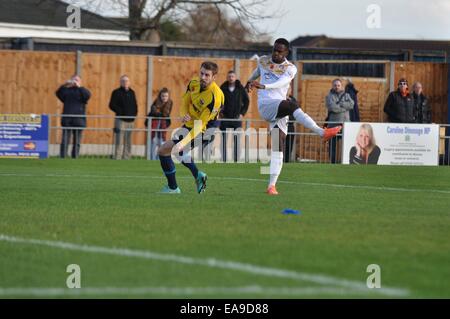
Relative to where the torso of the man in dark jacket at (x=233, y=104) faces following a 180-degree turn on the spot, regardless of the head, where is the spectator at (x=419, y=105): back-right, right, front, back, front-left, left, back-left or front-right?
right

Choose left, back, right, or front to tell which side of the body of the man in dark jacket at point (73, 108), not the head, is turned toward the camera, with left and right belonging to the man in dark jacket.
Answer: front

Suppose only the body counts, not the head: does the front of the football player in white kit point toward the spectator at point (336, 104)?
no

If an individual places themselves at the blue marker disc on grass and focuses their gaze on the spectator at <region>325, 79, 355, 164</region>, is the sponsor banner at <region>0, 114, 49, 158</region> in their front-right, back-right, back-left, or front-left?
front-left

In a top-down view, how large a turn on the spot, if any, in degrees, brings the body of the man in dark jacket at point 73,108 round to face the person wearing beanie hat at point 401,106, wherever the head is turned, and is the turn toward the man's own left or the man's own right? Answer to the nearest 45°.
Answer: approximately 90° to the man's own left

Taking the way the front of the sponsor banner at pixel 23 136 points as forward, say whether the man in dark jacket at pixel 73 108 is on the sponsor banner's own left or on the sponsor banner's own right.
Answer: on the sponsor banner's own left

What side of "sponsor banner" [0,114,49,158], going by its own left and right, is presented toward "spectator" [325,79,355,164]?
left

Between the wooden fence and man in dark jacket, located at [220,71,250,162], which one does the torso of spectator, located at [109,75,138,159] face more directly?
the man in dark jacket

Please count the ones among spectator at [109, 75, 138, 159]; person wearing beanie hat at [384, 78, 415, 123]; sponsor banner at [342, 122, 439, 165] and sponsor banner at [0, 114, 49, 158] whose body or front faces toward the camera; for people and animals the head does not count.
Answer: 4

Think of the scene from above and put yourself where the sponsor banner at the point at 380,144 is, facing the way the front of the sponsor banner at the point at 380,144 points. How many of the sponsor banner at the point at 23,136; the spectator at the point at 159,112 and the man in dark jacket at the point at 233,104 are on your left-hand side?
0

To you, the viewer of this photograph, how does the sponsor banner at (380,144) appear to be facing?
facing the viewer
